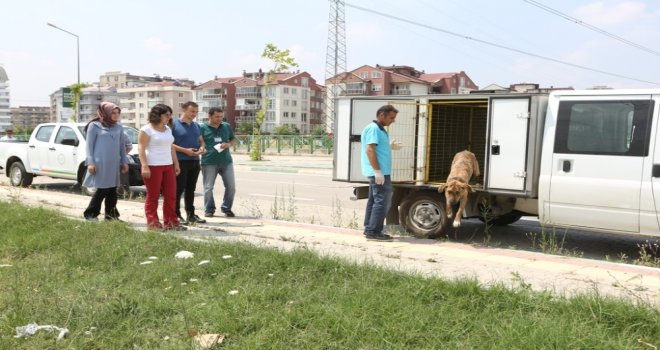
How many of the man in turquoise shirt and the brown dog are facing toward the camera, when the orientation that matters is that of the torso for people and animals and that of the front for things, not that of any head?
1

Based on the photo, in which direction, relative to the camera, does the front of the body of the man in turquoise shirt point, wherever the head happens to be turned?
to the viewer's right

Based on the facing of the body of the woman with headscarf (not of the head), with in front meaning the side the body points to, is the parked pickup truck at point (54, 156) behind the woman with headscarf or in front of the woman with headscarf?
behind

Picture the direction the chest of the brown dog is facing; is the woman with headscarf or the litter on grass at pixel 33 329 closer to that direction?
the litter on grass

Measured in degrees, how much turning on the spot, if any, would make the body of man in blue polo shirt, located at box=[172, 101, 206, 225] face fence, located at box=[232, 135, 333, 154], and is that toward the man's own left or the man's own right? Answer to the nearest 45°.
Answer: approximately 135° to the man's own left

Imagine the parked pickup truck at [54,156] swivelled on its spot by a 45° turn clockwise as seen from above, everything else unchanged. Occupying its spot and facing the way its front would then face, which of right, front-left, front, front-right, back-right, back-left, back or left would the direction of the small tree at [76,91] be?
back

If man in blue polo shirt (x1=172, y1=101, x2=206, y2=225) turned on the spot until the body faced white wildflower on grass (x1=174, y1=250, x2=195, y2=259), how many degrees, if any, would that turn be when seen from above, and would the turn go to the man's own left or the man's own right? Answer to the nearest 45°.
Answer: approximately 45° to the man's own right

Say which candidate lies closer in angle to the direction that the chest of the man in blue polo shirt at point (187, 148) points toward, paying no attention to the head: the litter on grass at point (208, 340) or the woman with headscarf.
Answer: the litter on grass

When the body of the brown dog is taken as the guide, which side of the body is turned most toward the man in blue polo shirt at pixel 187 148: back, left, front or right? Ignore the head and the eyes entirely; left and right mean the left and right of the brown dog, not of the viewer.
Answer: right

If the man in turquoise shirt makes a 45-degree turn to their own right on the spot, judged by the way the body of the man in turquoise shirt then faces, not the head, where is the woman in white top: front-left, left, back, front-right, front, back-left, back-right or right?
back-right

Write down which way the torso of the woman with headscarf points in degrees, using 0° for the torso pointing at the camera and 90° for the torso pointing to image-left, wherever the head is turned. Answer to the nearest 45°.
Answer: approximately 315°
